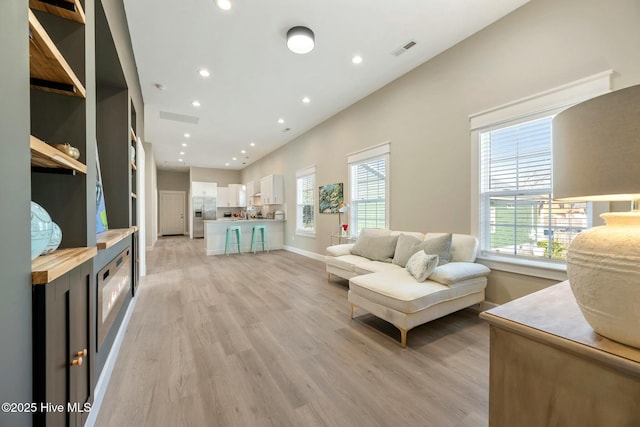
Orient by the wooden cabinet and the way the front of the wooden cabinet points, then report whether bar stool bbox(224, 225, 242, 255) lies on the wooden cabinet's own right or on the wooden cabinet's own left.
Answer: on the wooden cabinet's own right

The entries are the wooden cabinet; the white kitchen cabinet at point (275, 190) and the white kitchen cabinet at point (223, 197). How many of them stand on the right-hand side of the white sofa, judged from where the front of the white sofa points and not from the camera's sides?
2

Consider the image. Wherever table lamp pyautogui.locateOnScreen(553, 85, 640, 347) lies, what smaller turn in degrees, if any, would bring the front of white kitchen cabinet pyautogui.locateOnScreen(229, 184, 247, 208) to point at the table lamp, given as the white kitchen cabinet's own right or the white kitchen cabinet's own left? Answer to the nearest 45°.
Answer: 0° — it already faces it

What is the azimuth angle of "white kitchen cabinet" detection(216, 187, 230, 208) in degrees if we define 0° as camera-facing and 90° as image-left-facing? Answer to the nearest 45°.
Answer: approximately 0°

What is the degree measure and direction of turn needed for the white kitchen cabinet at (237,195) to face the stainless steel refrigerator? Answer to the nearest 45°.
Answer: approximately 90° to its right

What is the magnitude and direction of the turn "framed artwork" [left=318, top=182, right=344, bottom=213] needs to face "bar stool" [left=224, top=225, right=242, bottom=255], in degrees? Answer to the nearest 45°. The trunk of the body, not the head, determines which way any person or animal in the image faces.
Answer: approximately 45° to its right
